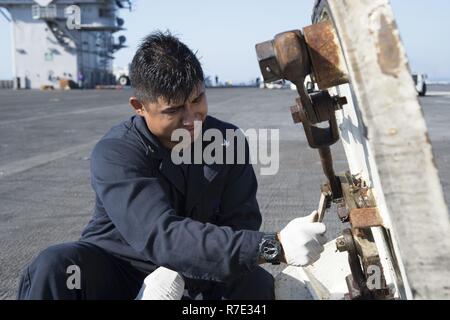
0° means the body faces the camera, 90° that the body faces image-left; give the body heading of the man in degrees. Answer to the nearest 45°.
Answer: approximately 315°

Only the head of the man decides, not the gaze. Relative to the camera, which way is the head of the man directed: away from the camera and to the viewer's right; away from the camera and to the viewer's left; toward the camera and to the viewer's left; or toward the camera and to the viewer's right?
toward the camera and to the viewer's right
